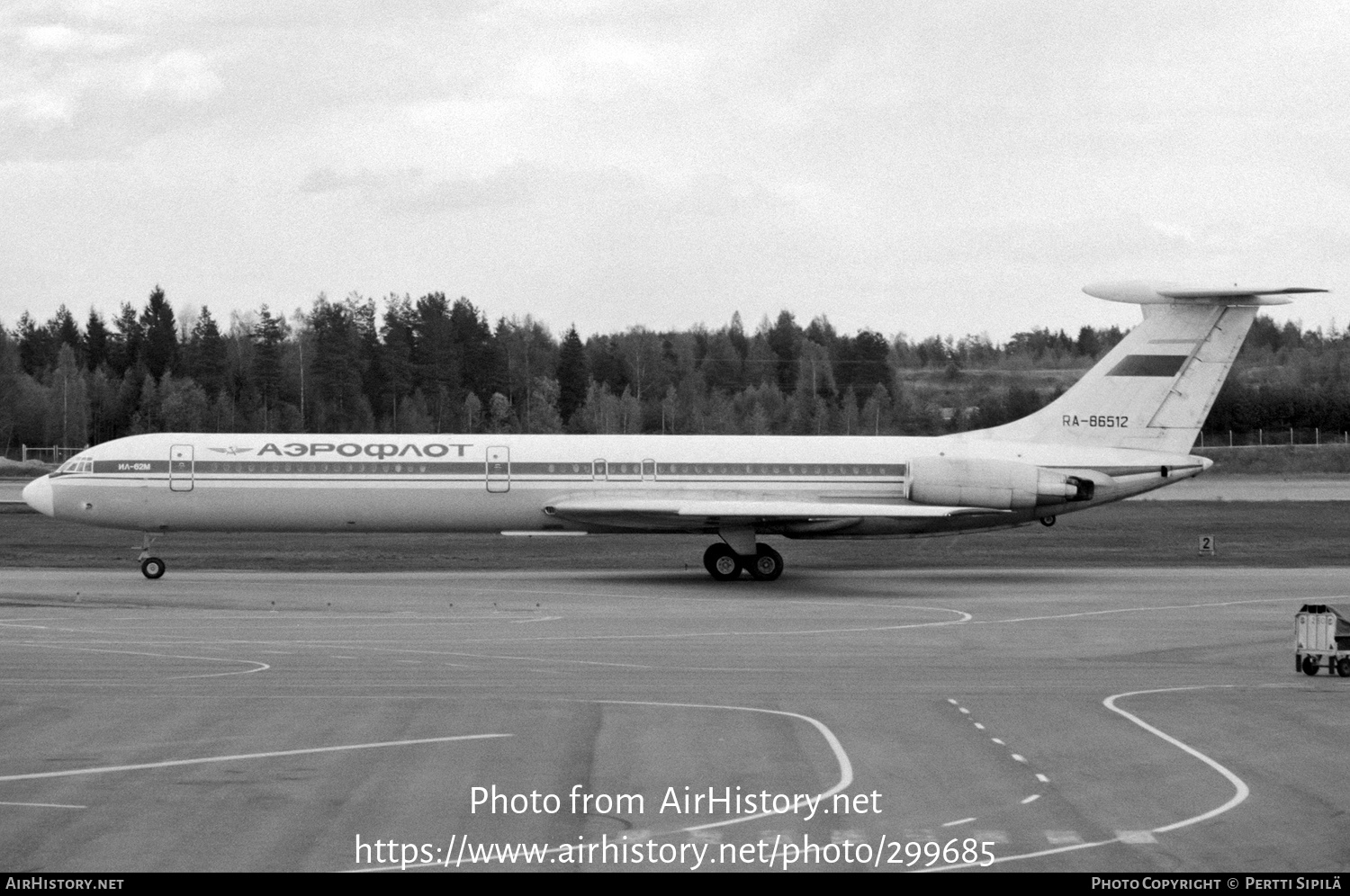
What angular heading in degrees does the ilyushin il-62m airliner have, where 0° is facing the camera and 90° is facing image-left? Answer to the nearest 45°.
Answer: approximately 90°

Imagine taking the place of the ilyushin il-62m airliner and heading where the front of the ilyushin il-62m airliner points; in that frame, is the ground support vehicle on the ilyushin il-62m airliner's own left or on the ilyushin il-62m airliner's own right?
on the ilyushin il-62m airliner's own left
